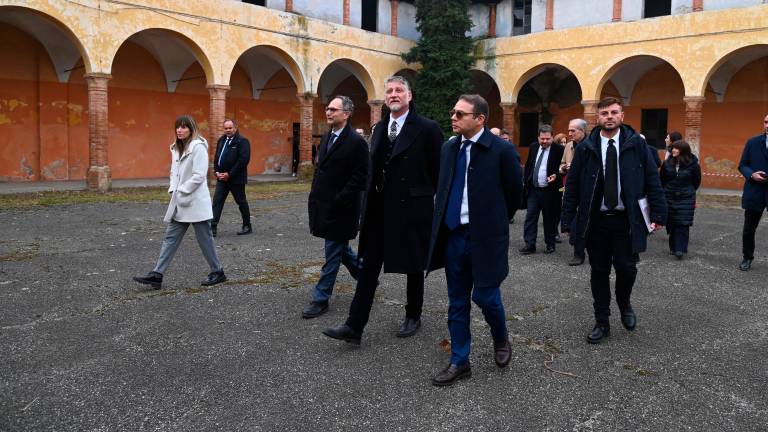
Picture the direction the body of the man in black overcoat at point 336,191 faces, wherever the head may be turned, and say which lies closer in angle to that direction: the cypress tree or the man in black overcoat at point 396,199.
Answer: the man in black overcoat

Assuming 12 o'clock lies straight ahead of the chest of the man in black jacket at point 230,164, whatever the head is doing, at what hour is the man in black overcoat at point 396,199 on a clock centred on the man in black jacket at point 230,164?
the man in black overcoat at point 396,199 is roughly at 10 o'clock from the man in black jacket at point 230,164.

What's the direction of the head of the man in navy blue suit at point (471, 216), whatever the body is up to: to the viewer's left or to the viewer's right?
to the viewer's left

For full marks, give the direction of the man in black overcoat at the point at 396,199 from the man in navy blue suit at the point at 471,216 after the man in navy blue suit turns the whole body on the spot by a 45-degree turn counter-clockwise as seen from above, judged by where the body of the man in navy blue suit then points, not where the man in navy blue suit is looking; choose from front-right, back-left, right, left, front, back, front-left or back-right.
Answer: back-right

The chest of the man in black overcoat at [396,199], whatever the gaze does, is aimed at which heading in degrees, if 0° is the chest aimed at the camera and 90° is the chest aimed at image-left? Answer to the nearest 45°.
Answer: approximately 45°

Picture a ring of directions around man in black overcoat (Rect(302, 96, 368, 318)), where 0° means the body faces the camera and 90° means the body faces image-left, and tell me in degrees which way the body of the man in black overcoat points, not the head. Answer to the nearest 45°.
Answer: approximately 45°

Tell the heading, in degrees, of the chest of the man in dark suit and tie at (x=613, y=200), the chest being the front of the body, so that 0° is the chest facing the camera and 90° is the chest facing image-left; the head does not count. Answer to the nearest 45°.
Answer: approximately 0°

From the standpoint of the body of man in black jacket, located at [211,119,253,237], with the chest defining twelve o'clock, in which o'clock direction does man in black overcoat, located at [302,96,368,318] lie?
man in black overcoat, located at [302,96,368,318] is roughly at 10 o'clock from man in black jacket, located at [211,119,253,237].

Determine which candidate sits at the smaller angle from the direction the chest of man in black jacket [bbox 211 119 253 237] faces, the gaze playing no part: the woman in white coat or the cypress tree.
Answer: the woman in white coat

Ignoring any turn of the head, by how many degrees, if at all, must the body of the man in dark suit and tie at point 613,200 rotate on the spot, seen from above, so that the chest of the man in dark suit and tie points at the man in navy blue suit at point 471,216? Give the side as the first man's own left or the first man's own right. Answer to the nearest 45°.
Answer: approximately 45° to the first man's own right

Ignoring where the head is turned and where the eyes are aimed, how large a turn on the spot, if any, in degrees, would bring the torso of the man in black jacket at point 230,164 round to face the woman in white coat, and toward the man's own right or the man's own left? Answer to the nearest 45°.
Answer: approximately 45° to the man's own left
